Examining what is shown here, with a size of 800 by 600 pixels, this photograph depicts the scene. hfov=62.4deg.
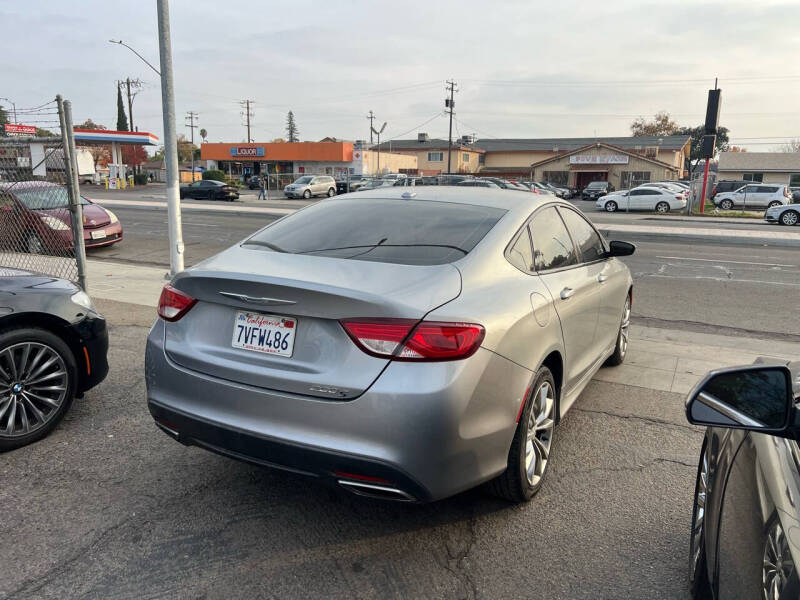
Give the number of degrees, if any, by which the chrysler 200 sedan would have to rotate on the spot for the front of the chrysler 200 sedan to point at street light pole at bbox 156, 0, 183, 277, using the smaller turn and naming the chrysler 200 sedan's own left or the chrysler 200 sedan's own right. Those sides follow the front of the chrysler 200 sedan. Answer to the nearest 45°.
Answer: approximately 90° to the chrysler 200 sedan's own left

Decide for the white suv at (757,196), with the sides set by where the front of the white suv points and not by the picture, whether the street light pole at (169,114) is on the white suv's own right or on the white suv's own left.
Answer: on the white suv's own left

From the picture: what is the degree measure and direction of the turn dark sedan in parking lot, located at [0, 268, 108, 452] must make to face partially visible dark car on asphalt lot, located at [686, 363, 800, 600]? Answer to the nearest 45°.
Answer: approximately 45° to its right

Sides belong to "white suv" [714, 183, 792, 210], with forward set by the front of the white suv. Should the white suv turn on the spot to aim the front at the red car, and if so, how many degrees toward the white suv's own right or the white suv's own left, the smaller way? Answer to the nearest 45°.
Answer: approximately 90° to the white suv's own left

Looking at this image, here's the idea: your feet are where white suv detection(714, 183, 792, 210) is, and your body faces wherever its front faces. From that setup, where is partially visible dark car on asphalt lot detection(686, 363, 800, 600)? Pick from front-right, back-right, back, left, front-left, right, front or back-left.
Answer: left

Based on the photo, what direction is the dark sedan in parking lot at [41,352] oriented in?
to the viewer's right

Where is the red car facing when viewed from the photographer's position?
facing the viewer and to the right of the viewer

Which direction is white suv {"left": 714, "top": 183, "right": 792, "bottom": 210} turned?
to the viewer's left

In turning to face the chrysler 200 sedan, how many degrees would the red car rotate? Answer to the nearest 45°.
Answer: approximately 45° to its right

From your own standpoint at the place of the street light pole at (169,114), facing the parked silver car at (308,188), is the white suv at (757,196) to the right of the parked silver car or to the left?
right

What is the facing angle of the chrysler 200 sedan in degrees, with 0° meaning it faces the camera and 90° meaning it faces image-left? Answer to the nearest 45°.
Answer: approximately 225°

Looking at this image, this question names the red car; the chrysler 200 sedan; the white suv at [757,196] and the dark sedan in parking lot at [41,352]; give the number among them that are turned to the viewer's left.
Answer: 1

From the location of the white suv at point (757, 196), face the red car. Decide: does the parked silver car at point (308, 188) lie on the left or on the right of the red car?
right

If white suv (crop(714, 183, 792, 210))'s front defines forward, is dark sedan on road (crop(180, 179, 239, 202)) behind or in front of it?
in front

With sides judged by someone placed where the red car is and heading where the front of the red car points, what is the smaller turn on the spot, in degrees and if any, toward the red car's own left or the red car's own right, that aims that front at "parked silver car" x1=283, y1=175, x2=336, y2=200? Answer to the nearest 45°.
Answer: approximately 90° to the red car's own left

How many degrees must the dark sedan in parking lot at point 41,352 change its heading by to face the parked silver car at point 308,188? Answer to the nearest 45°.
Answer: approximately 45° to its left
